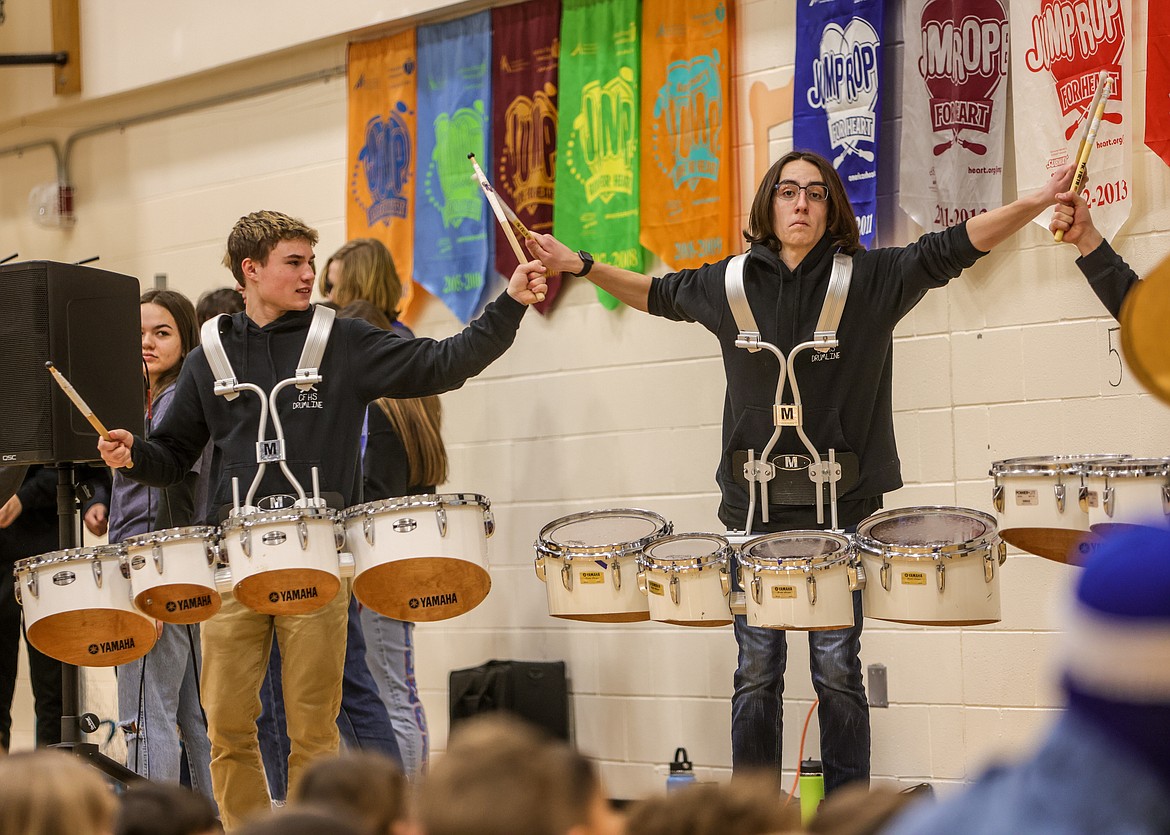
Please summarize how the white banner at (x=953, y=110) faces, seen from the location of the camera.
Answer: facing the viewer

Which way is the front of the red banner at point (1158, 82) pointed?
toward the camera

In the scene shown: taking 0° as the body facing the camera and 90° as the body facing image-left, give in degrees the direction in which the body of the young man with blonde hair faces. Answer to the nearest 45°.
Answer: approximately 0°

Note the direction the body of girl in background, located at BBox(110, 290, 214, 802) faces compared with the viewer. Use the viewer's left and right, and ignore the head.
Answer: facing the viewer and to the left of the viewer

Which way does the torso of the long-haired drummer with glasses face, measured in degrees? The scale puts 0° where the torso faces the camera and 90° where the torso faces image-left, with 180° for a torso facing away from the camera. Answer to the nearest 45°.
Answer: approximately 0°

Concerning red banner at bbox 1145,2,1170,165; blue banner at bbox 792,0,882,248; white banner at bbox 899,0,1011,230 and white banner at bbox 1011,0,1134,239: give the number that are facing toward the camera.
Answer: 4

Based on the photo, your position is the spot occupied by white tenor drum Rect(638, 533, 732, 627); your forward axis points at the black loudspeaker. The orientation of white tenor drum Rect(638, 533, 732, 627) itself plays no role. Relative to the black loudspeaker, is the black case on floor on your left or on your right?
right

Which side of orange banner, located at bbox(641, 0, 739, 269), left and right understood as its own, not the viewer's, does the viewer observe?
front

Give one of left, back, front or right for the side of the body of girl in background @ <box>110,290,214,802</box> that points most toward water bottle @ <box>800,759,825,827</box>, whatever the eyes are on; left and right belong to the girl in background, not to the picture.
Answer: left

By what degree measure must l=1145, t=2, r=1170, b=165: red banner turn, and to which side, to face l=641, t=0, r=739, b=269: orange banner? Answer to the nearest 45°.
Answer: approximately 90° to its right

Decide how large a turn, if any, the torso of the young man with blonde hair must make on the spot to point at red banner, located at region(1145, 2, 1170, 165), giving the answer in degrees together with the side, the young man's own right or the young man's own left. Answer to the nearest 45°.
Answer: approximately 90° to the young man's own left

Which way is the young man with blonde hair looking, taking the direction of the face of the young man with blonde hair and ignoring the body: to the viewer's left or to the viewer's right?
to the viewer's right

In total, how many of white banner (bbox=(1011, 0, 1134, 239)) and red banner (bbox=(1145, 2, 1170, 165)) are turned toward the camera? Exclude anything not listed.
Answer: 2

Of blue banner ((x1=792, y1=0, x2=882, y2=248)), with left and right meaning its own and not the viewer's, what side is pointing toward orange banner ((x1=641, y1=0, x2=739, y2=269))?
right
